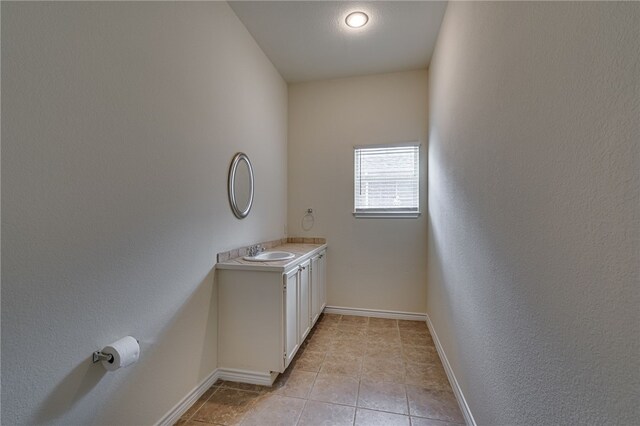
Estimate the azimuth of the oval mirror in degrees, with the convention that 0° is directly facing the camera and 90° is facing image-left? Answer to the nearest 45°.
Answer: approximately 315°

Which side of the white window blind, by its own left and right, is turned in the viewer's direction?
front

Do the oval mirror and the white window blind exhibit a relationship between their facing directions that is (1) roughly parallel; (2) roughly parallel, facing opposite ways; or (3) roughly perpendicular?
roughly perpendicular

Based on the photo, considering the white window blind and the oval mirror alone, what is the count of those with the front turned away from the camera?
0

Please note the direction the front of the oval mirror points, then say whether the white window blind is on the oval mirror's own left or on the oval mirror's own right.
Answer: on the oval mirror's own left
